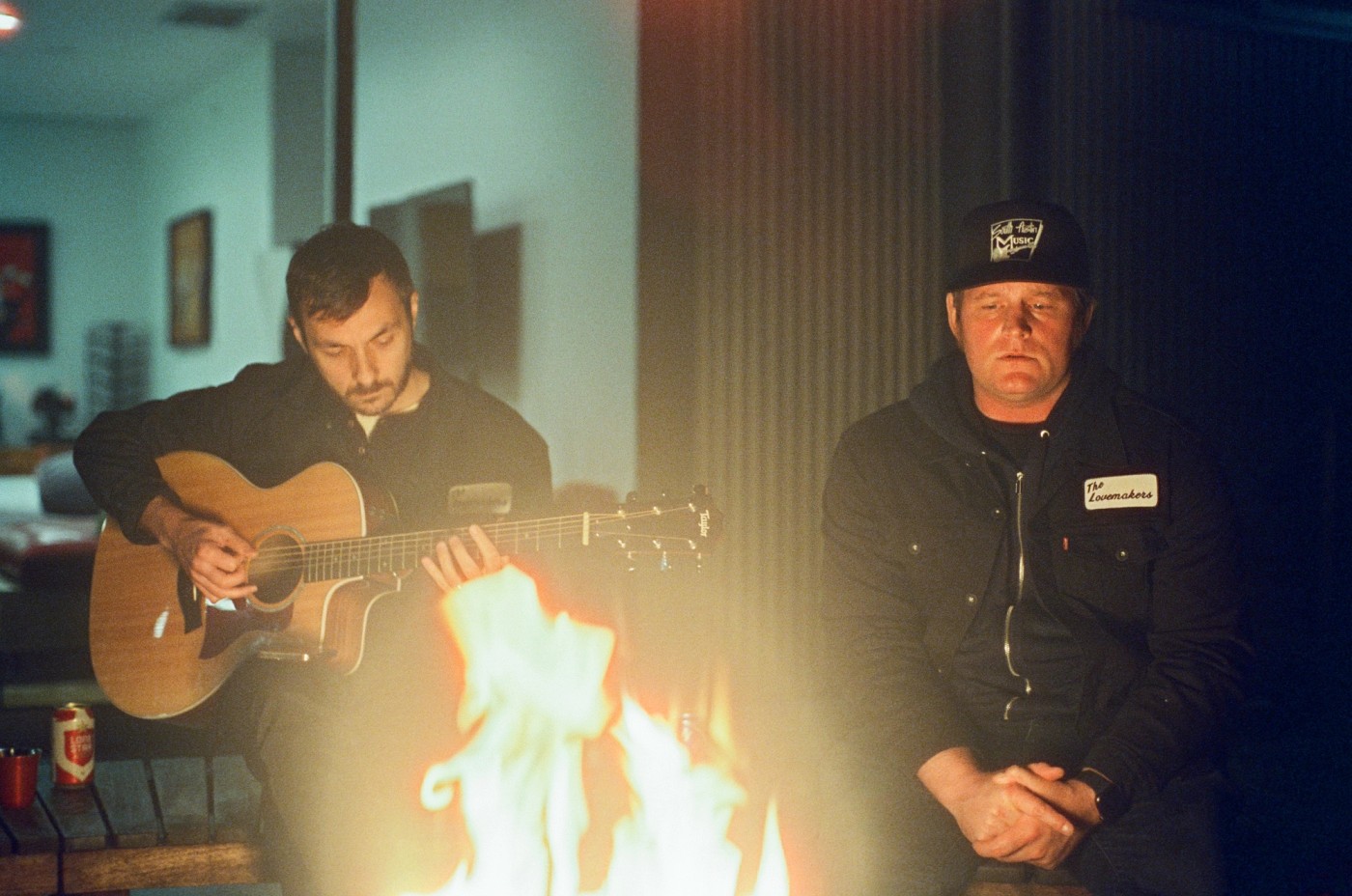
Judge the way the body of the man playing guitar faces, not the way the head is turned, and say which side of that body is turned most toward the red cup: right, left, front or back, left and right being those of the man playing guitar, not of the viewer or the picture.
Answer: right

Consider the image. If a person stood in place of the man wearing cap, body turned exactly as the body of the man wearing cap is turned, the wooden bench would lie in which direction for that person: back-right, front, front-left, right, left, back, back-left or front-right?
right

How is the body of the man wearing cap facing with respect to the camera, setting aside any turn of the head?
toward the camera

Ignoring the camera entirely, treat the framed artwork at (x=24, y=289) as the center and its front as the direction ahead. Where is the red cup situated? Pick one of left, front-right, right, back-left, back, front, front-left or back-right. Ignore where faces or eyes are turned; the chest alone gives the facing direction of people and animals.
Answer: front

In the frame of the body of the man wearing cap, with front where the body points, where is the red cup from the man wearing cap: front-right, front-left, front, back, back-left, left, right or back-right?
right

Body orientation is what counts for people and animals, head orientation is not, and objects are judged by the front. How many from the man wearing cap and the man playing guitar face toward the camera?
2

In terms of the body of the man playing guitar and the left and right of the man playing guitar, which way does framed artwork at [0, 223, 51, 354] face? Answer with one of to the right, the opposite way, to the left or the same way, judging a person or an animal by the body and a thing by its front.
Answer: the same way

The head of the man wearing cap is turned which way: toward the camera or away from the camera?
toward the camera

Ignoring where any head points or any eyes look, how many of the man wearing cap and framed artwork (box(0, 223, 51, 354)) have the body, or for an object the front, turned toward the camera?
2

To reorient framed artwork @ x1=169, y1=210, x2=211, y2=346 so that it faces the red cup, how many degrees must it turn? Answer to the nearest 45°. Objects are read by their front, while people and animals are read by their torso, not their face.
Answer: approximately 45° to its left

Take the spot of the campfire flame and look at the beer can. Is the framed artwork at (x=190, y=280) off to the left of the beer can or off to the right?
right

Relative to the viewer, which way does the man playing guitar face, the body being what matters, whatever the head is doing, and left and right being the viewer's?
facing the viewer

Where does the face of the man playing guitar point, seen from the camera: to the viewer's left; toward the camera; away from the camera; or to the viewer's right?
toward the camera

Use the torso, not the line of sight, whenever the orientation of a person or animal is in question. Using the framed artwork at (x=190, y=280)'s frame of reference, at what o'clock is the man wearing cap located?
The man wearing cap is roughly at 10 o'clock from the framed artwork.

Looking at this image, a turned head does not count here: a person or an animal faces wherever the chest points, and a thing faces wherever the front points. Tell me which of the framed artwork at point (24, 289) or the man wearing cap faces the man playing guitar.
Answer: the framed artwork

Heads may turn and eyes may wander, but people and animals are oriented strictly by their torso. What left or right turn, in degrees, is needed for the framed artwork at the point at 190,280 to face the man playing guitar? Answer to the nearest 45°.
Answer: approximately 45° to its left

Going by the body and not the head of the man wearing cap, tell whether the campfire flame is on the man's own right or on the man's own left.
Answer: on the man's own right
